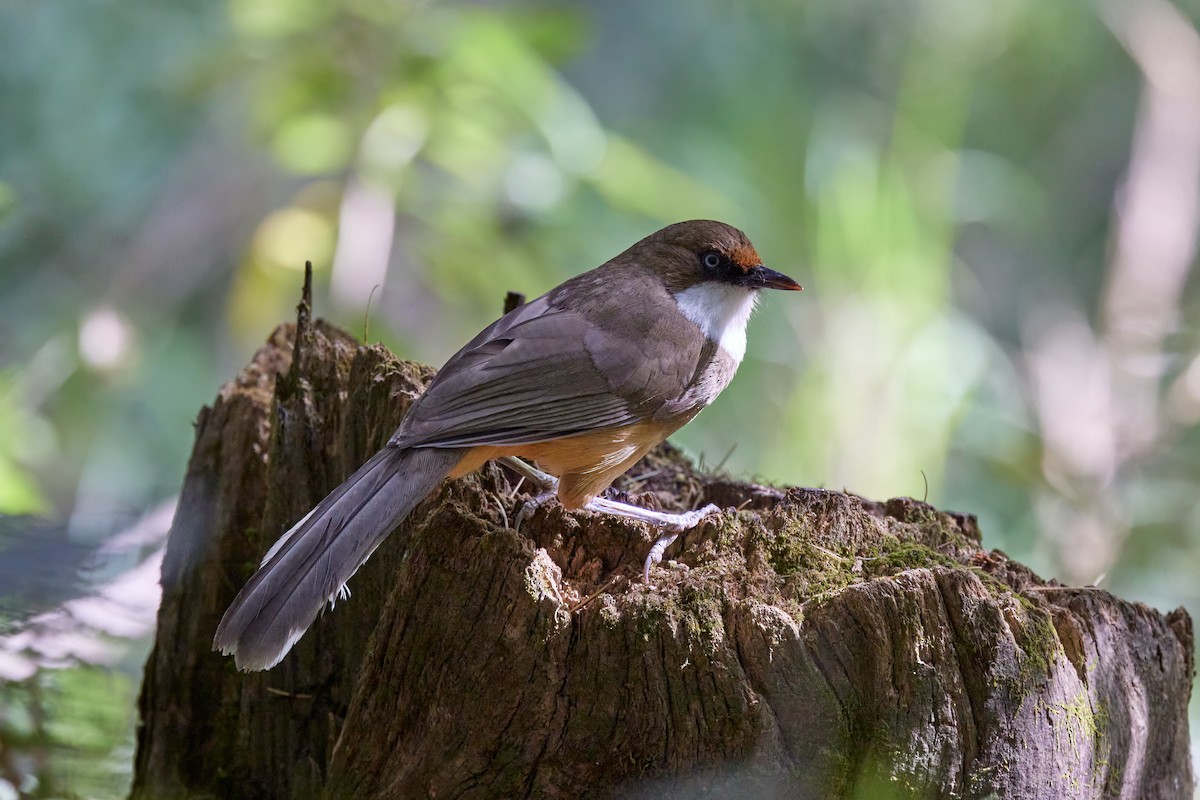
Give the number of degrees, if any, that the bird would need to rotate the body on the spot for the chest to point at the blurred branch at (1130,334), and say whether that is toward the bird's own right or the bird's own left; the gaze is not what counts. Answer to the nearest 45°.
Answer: approximately 45° to the bird's own left

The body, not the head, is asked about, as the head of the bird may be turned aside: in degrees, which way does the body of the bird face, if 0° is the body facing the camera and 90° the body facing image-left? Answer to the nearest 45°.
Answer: approximately 270°
